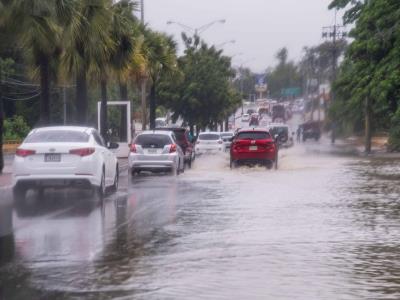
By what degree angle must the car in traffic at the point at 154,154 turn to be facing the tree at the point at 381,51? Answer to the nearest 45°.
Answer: approximately 45° to its right

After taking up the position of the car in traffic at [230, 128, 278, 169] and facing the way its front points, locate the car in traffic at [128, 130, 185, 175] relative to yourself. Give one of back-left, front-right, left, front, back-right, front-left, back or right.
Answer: back-left

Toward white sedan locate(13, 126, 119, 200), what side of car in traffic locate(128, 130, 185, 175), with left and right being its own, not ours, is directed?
back

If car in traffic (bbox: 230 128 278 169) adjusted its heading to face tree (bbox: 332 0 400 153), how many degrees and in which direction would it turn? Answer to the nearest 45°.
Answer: approximately 45° to its right

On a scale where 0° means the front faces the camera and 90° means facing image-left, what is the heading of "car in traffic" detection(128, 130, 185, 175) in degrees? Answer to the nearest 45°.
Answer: approximately 180°

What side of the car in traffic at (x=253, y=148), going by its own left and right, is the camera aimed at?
back

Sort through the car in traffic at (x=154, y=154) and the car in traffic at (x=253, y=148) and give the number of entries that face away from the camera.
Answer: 2

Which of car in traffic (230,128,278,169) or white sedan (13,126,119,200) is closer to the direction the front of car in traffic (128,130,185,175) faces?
the car in traffic

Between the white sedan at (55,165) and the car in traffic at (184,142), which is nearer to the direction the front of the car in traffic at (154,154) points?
the car in traffic

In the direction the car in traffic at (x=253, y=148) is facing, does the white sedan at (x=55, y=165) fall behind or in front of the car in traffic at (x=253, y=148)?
behind
